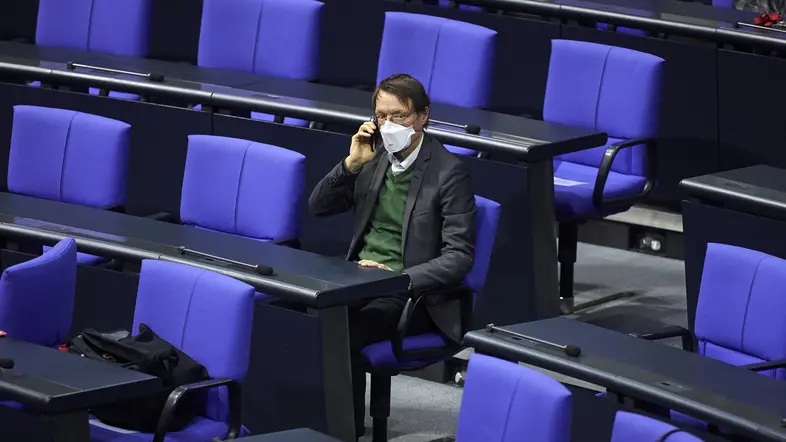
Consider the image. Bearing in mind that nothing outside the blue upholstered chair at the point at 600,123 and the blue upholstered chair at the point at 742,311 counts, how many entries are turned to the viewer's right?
0

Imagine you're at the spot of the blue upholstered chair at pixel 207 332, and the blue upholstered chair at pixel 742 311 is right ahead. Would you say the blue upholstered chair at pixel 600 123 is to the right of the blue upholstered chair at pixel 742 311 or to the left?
left

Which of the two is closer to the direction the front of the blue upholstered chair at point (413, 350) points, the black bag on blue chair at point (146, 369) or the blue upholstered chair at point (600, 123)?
the black bag on blue chair

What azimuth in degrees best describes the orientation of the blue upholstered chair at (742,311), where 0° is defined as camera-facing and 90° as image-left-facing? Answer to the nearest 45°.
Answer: approximately 45°

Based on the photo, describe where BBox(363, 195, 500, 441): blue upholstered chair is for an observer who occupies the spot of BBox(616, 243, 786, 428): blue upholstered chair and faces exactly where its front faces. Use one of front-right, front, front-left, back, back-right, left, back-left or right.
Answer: front-right

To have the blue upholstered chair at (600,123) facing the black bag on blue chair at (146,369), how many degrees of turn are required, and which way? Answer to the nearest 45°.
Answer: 0° — it already faces it

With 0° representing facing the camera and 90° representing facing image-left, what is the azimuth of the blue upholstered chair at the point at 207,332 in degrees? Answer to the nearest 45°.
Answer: approximately 45°

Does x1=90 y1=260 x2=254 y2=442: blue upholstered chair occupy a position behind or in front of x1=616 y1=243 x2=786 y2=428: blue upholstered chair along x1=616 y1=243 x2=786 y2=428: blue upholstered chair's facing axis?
in front
